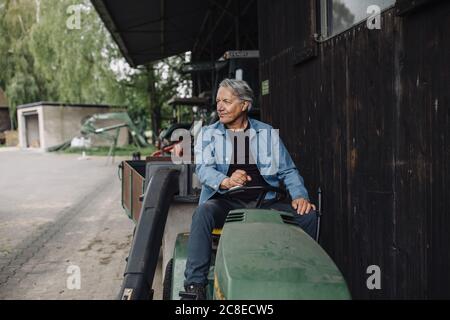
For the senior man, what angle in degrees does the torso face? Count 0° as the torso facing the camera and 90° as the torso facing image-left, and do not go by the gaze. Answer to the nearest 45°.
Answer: approximately 0°

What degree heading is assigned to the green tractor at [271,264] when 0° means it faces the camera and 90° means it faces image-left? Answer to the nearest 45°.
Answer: approximately 0°
